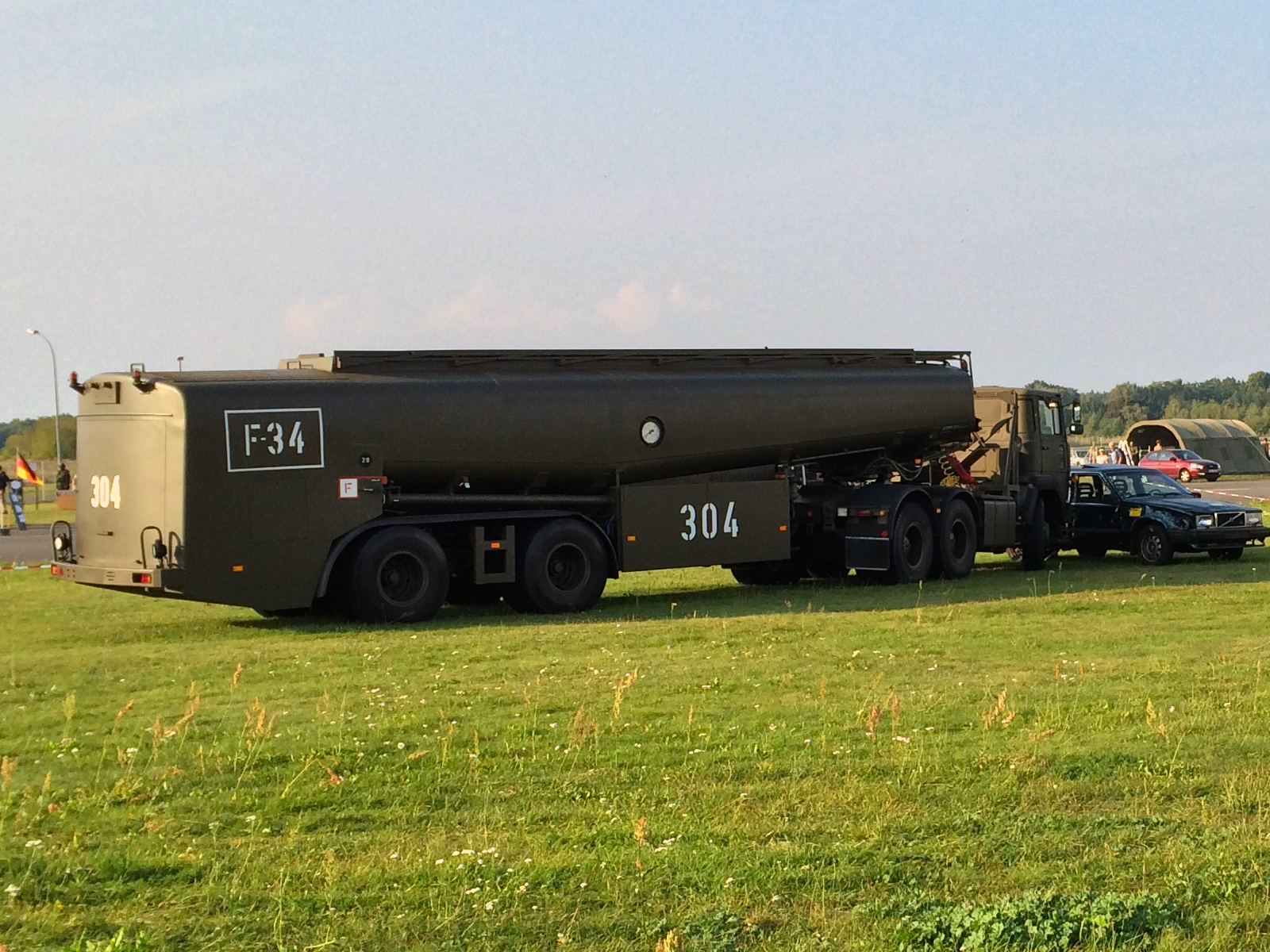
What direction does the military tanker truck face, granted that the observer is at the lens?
facing away from the viewer and to the right of the viewer
